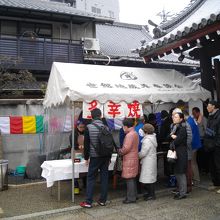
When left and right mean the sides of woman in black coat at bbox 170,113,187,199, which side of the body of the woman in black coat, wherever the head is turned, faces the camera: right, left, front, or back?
left

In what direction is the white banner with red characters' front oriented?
toward the camera

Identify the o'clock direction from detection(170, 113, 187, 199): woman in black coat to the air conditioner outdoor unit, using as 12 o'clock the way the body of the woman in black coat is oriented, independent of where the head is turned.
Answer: The air conditioner outdoor unit is roughly at 2 o'clock from the woman in black coat.

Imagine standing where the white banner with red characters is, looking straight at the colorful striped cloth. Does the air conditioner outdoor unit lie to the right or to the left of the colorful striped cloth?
right

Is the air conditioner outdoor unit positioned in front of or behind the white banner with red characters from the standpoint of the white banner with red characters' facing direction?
behind

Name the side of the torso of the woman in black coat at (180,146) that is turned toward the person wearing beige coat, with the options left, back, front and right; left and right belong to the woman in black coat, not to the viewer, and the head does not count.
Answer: front

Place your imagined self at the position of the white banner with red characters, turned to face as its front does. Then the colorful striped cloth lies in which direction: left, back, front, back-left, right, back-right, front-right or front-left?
back-right

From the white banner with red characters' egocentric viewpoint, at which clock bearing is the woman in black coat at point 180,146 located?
The woman in black coat is roughly at 10 o'clock from the white banner with red characters.
